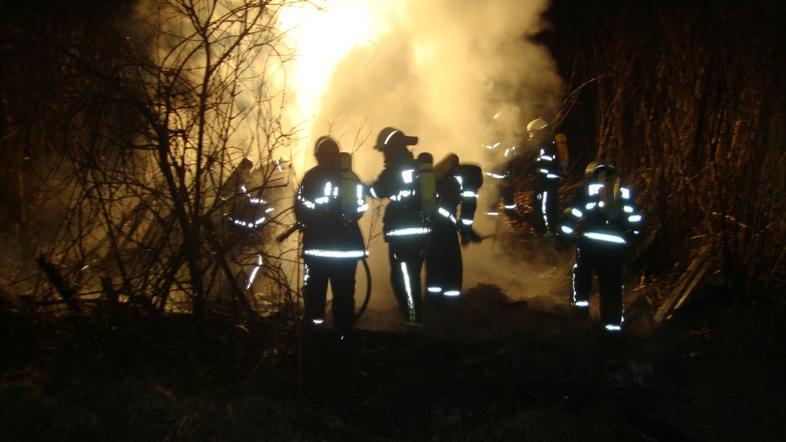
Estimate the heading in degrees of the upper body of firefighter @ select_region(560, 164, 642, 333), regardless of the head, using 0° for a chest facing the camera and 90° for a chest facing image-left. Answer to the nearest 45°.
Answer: approximately 180°

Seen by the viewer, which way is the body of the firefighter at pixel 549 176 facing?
to the viewer's left

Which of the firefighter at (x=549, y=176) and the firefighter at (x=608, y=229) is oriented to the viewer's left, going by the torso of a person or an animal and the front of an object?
the firefighter at (x=549, y=176)

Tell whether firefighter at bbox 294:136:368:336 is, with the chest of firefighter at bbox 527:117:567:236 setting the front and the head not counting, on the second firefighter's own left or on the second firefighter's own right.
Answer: on the second firefighter's own left

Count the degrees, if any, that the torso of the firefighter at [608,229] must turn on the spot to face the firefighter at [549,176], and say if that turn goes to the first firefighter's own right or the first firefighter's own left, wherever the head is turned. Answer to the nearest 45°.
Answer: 0° — they already face them

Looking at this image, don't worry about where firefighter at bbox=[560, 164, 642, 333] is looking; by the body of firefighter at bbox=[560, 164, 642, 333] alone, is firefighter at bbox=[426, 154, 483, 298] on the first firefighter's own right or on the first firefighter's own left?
on the first firefighter's own left

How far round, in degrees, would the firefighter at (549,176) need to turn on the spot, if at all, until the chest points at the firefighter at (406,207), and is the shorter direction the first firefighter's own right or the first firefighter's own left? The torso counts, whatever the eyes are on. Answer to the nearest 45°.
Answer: approximately 90° to the first firefighter's own left

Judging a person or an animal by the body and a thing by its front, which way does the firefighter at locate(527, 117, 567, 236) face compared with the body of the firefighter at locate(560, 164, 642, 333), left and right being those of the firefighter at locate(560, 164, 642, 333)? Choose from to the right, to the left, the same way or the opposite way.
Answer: to the left

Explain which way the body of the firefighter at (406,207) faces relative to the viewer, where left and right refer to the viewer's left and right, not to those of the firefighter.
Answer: facing to the left of the viewer
